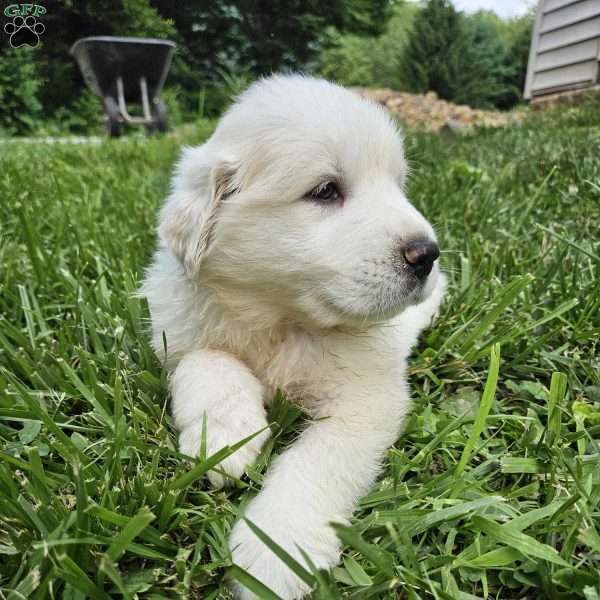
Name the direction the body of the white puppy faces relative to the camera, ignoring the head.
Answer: toward the camera

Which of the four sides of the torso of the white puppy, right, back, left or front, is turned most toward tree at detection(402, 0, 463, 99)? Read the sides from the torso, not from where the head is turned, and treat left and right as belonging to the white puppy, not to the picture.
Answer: back

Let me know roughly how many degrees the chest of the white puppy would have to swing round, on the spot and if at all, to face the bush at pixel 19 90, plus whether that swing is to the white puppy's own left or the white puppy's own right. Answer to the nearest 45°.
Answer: approximately 135° to the white puppy's own right

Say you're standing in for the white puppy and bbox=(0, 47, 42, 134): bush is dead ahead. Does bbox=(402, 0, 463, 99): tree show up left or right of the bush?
right

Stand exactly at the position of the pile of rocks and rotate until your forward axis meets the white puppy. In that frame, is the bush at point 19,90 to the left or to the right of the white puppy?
right

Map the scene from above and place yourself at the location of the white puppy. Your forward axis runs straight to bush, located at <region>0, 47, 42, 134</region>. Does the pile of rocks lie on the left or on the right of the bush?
right

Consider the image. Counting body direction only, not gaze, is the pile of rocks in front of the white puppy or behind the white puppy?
behind
